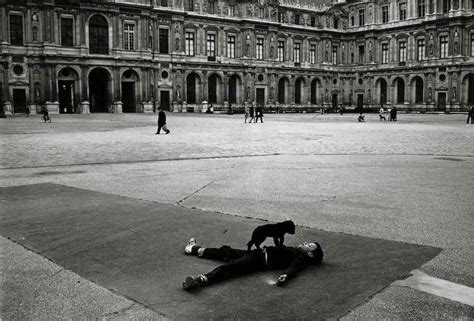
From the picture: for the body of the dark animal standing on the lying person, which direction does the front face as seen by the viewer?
to the viewer's right
